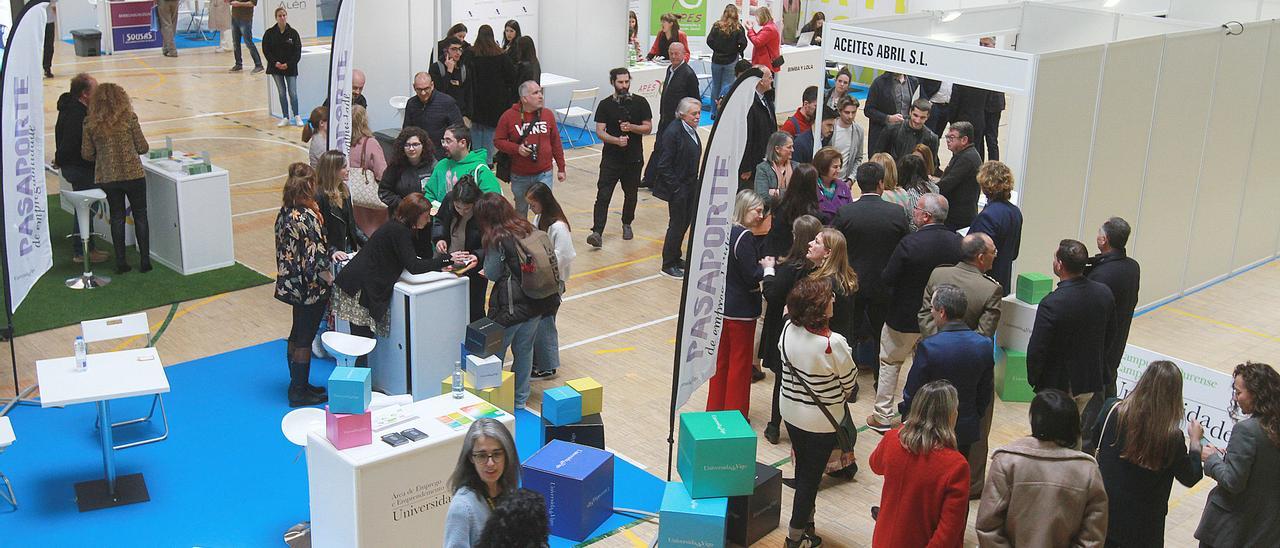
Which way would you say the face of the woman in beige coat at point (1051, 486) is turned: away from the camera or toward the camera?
away from the camera

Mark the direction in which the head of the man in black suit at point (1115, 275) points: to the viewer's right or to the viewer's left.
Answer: to the viewer's left

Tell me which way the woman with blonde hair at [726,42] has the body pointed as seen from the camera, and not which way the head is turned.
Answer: away from the camera

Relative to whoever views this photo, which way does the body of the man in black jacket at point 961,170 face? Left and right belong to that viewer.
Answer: facing to the left of the viewer

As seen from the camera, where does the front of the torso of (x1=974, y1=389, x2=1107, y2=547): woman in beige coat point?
away from the camera

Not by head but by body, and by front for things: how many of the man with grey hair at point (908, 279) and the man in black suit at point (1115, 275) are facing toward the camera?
0

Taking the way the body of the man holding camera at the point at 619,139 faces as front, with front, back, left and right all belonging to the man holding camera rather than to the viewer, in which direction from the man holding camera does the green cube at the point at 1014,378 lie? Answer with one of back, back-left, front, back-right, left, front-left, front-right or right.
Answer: front-left

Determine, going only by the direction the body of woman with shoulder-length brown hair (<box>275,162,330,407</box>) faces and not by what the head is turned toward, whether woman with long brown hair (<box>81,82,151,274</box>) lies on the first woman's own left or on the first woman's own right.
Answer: on the first woman's own left

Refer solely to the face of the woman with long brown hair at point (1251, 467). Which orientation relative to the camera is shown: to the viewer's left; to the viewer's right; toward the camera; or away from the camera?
to the viewer's left

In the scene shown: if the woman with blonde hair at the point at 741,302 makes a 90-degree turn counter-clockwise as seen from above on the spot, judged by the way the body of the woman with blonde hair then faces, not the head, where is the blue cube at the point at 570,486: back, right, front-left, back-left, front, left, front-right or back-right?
back-left
